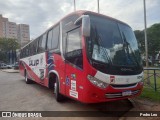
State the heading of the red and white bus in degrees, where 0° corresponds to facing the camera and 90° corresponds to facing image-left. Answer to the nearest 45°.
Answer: approximately 315°
